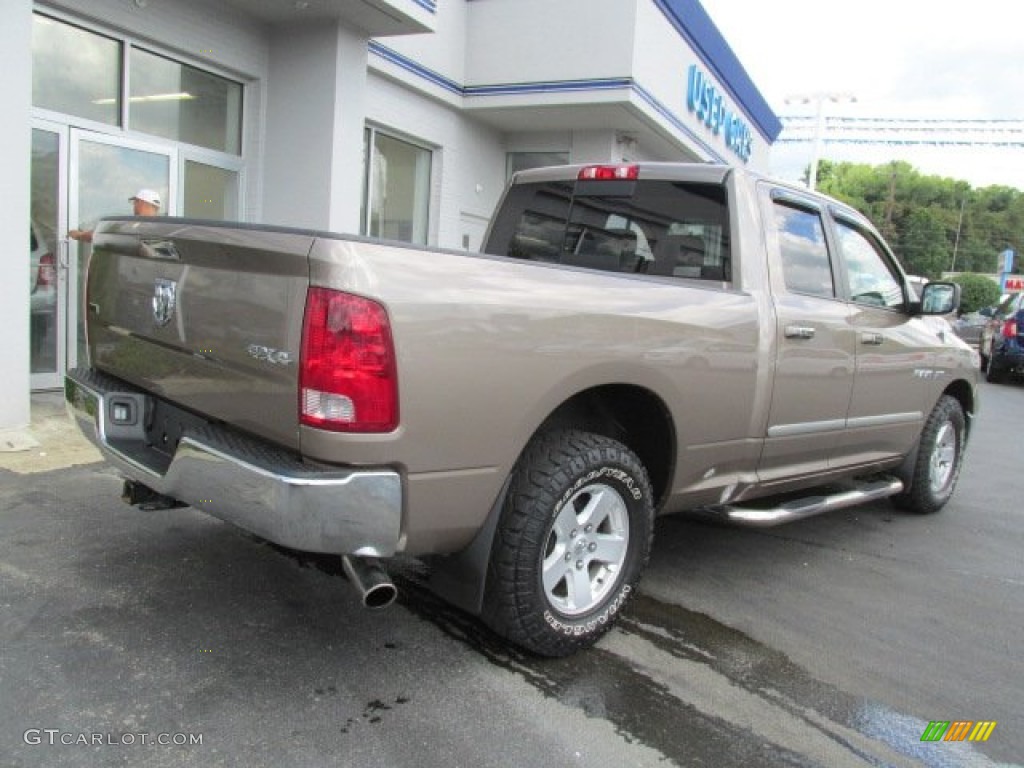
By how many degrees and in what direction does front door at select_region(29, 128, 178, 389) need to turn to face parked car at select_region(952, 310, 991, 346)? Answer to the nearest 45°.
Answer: approximately 45° to its left

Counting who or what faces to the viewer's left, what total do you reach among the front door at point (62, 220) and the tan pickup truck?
0

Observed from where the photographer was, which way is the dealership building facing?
facing the viewer and to the right of the viewer

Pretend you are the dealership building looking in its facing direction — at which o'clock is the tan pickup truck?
The tan pickup truck is roughly at 1 o'clock from the dealership building.

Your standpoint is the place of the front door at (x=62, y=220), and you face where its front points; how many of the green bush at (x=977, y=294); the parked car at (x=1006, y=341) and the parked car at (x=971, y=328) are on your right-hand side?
0

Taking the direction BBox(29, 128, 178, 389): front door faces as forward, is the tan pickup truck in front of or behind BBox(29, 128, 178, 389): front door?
in front

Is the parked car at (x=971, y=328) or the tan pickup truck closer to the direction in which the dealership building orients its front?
the tan pickup truck

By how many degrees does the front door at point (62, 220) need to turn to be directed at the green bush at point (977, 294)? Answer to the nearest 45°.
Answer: approximately 90° to its left

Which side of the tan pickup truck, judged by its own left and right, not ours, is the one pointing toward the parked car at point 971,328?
front

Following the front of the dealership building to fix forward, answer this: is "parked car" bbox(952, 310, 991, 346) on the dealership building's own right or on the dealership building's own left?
on the dealership building's own left

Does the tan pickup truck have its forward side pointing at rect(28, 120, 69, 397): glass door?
no

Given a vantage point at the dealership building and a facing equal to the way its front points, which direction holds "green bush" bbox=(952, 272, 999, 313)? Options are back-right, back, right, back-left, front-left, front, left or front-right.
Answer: left

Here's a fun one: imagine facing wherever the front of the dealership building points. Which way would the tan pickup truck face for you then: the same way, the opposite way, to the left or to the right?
to the left

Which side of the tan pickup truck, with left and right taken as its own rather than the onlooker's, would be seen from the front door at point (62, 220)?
left

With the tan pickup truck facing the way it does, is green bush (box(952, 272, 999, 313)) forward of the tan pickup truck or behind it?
forward

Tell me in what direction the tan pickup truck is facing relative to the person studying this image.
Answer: facing away from the viewer and to the right of the viewer

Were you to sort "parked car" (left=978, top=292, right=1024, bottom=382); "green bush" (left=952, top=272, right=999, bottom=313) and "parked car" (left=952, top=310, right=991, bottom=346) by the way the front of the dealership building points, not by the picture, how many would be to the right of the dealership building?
0

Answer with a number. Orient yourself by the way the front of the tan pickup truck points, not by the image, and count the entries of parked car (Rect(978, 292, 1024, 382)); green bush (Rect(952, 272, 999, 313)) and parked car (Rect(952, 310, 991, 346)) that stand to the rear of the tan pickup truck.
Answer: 0

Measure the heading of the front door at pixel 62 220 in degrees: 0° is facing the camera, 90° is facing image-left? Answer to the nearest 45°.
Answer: approximately 315°
